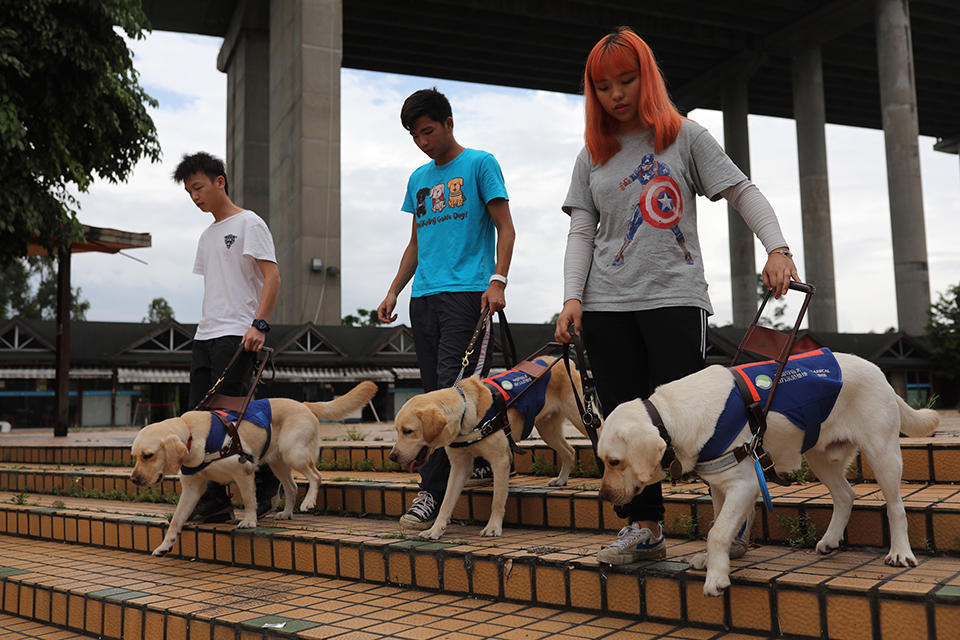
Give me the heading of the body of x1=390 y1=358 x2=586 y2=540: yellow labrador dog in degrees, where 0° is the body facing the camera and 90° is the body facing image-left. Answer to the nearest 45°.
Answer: approximately 45°

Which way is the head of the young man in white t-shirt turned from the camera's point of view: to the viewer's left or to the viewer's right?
to the viewer's left

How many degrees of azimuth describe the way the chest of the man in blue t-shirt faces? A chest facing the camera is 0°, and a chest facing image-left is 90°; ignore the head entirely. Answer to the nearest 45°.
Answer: approximately 45°

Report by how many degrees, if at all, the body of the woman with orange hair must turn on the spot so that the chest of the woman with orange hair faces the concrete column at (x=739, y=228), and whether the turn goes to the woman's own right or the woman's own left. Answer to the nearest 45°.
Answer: approximately 135° to the woman's own right

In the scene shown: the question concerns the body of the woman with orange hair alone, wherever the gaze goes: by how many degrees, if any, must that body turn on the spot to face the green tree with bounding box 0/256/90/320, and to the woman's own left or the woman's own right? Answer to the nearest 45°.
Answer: approximately 90° to the woman's own right

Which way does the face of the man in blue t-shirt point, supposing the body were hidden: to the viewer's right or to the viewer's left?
to the viewer's left

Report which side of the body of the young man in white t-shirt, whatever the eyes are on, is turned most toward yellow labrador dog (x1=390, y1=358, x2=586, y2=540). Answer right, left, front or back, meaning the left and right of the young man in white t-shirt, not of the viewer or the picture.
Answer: left

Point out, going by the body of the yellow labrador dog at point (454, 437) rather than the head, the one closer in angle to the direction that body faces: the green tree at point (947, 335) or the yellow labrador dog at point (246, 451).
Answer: the yellow labrador dog

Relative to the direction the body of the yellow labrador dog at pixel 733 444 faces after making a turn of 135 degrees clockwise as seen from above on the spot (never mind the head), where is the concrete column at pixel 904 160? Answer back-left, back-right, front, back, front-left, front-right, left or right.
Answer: front
